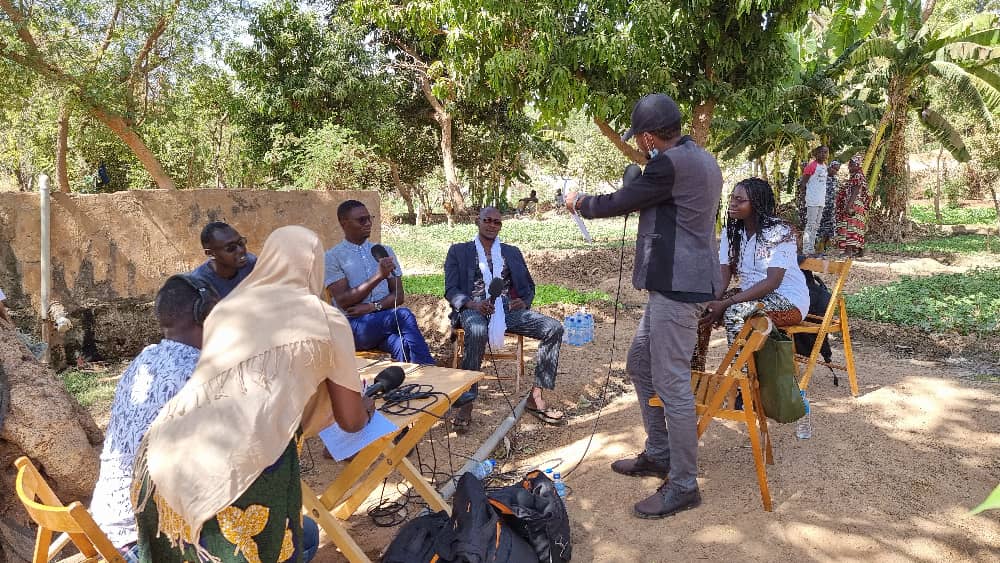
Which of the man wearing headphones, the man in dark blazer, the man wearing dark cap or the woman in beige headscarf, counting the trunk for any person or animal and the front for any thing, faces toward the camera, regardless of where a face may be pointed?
the man in dark blazer

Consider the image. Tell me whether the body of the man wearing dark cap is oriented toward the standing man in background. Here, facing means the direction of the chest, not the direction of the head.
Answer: no

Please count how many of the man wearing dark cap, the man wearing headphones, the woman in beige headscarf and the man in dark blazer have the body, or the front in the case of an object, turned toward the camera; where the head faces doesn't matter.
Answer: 1

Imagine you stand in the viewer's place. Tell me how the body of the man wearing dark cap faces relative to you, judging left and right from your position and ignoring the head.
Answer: facing away from the viewer and to the left of the viewer

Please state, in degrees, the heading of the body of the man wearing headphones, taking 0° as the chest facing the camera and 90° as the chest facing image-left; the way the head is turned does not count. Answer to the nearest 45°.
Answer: approximately 225°

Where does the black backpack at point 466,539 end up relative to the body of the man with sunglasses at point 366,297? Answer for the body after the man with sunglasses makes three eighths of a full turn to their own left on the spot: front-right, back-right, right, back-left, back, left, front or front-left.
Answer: back

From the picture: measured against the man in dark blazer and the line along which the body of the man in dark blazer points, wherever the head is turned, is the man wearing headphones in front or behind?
in front

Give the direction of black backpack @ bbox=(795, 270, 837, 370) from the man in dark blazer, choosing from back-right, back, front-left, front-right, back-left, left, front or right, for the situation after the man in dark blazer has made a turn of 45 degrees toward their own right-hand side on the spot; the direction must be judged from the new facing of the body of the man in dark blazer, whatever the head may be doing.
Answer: back-left

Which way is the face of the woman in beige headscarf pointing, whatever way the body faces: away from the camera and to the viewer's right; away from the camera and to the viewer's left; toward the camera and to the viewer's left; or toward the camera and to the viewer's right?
away from the camera and to the viewer's right

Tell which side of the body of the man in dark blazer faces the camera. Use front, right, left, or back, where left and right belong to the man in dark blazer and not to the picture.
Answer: front

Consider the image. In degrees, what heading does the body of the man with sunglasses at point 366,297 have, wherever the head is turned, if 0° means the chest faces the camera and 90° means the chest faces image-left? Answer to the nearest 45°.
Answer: approximately 315°

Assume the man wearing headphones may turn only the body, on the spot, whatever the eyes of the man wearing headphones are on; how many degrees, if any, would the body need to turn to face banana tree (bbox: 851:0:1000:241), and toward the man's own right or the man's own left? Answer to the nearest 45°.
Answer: approximately 45° to the man's own right

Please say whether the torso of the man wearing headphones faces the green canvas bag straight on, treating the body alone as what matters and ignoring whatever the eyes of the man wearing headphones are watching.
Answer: no

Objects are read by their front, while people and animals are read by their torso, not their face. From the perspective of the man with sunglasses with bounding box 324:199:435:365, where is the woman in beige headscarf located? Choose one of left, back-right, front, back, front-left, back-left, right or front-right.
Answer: front-right

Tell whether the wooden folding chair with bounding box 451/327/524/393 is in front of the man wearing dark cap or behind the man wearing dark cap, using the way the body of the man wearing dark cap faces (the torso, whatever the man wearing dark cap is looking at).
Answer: in front

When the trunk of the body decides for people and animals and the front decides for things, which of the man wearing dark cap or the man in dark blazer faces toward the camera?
the man in dark blazer

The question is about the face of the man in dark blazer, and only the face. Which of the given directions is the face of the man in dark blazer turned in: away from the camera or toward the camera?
toward the camera

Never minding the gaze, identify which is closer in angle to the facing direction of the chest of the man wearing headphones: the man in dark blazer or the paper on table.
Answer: the man in dark blazer

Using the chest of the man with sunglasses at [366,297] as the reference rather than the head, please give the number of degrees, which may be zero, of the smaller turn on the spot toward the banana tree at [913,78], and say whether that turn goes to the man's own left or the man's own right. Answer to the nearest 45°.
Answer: approximately 90° to the man's own left
